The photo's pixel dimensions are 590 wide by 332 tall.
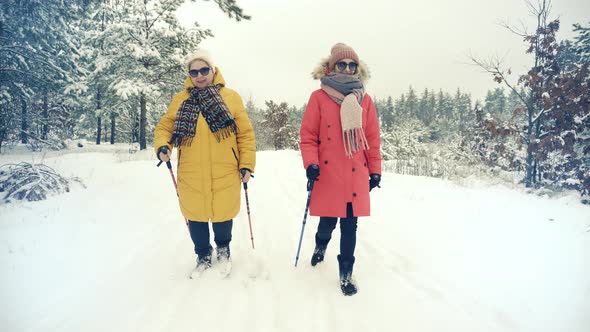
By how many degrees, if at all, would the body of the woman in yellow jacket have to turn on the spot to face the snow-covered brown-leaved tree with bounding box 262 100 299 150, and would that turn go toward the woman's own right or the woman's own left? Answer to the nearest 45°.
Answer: approximately 180°

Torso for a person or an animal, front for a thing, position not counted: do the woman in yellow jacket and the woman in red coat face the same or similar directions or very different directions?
same or similar directions

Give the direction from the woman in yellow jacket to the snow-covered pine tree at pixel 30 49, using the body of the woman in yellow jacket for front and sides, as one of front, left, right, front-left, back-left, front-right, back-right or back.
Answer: back-right

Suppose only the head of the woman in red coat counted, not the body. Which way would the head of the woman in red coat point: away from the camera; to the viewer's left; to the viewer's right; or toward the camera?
toward the camera

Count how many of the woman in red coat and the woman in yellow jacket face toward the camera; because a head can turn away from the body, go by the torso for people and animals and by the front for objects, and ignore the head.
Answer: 2

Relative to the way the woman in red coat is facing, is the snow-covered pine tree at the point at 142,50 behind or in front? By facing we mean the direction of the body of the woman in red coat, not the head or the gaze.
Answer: behind

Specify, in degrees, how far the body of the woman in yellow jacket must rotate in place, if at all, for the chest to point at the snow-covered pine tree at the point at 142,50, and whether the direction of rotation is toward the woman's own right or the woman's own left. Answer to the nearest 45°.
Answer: approximately 180°

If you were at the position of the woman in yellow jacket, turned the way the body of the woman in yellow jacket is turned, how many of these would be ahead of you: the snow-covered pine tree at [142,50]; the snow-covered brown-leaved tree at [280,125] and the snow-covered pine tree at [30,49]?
0

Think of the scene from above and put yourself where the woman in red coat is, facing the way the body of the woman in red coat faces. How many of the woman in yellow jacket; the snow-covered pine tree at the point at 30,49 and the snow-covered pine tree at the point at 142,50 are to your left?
0

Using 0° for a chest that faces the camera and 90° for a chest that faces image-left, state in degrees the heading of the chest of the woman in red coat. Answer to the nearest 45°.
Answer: approximately 0°

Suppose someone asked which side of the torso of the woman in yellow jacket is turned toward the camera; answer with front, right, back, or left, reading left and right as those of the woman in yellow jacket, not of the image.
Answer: front

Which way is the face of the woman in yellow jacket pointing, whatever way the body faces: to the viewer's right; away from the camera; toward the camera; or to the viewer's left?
toward the camera

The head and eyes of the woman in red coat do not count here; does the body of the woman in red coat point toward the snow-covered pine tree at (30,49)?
no

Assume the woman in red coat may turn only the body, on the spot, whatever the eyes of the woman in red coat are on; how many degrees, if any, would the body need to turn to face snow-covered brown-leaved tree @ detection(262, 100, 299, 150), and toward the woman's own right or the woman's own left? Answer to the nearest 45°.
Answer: approximately 180°

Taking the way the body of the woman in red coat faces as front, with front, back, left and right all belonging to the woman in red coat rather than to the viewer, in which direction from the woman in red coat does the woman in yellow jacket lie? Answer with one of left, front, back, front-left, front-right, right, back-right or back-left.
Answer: right

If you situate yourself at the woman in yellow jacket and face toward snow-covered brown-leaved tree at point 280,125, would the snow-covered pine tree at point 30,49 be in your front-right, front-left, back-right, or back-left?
front-left
